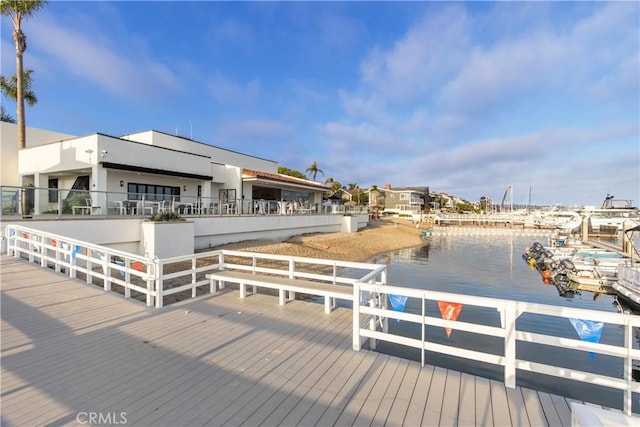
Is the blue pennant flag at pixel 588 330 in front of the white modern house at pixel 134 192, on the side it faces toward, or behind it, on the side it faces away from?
in front

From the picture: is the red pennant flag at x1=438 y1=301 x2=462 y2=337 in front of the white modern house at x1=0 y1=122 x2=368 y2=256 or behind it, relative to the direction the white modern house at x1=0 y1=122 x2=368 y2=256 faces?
in front

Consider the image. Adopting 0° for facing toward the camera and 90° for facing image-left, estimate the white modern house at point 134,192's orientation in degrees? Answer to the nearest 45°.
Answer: approximately 315°

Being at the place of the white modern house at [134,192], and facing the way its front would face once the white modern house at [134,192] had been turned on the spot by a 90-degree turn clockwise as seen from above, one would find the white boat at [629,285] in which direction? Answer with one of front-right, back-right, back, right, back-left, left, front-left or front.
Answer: left

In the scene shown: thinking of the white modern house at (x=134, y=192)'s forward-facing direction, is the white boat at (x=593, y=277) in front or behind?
in front

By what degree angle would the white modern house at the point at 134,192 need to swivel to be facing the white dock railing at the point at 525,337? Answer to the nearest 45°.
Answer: approximately 45° to its right

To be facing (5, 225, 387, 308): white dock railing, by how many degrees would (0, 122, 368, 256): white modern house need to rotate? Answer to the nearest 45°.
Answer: approximately 45° to its right

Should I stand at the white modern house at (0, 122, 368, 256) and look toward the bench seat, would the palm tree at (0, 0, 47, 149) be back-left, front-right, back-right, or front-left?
back-right

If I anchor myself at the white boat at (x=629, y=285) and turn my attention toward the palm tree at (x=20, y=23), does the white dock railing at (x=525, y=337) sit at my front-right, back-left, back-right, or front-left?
front-left

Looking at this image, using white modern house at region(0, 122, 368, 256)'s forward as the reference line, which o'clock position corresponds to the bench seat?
The bench seat is roughly at 1 o'clock from the white modern house.

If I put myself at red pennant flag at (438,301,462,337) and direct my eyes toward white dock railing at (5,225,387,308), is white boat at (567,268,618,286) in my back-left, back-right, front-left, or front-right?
back-right
